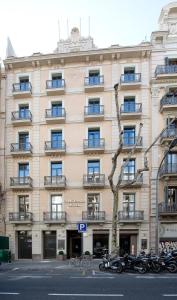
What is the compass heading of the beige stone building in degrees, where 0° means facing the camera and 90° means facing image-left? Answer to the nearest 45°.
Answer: approximately 0°
